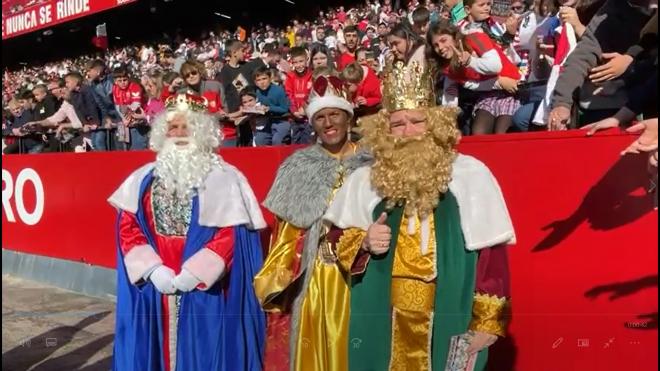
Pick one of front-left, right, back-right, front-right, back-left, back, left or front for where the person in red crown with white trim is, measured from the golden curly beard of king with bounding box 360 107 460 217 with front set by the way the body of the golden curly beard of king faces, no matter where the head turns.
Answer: back-right

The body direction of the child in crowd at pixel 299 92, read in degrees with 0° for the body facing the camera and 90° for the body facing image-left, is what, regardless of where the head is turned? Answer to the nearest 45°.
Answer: approximately 0°

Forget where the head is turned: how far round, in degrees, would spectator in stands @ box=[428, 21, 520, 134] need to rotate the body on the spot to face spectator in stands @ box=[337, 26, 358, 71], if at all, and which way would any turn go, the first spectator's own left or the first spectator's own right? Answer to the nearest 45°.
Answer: approximately 90° to the first spectator's own right
